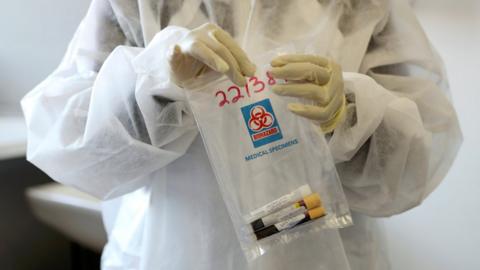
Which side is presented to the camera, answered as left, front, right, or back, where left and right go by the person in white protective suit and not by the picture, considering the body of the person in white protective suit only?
front
